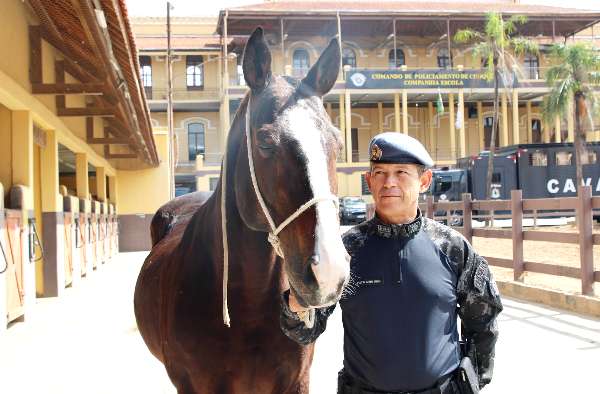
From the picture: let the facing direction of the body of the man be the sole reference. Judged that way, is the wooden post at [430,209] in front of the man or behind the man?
behind

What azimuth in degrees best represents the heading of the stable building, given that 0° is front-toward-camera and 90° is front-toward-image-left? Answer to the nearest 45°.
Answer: approximately 270°

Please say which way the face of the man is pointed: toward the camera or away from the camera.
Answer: toward the camera

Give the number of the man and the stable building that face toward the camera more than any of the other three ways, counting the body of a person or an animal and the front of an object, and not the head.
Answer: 1

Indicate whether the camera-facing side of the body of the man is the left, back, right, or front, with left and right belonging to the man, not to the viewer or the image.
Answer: front

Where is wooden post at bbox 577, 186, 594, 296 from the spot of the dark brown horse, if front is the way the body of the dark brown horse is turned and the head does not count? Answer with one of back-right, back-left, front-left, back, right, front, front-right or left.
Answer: left

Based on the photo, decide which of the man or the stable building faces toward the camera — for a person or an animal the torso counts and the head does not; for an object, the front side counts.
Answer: the man

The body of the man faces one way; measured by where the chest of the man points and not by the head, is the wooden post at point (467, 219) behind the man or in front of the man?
behind

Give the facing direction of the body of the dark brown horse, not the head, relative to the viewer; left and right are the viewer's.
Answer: facing the viewer and to the right of the viewer
